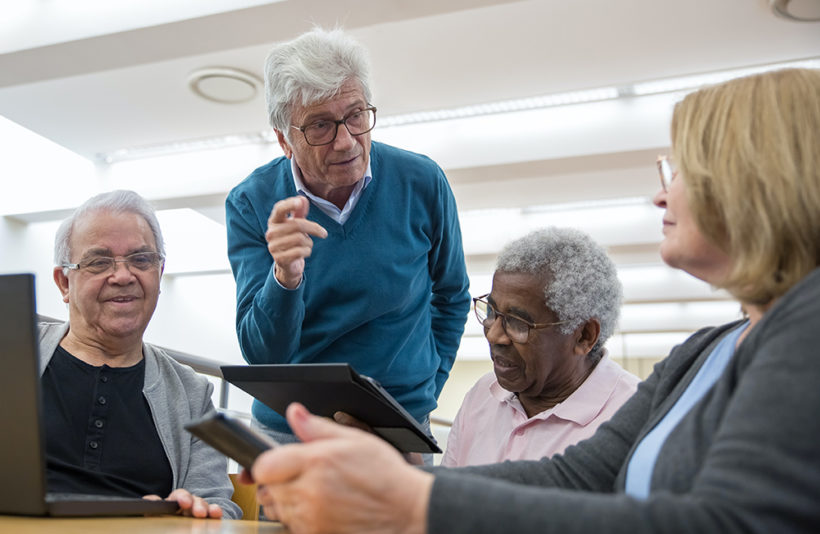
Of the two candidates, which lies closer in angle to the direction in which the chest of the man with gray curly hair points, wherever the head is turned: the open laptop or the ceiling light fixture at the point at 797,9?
the open laptop

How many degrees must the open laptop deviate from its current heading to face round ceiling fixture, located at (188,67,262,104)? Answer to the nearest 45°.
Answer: approximately 45° to its left

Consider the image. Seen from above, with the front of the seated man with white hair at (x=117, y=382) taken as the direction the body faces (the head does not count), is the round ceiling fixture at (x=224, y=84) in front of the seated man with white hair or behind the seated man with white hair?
behind

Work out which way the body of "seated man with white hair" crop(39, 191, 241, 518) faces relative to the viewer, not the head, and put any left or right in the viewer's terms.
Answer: facing the viewer

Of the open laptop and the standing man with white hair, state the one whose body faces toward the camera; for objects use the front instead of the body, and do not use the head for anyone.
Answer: the standing man with white hair

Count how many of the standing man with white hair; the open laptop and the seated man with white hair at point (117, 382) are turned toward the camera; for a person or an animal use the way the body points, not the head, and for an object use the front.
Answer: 2

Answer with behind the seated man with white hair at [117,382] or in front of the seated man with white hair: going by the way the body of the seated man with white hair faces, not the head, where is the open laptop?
in front

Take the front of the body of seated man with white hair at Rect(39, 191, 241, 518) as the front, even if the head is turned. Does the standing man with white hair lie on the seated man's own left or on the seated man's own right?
on the seated man's own left

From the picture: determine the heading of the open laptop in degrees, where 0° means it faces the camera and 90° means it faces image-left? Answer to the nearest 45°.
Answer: approximately 225°

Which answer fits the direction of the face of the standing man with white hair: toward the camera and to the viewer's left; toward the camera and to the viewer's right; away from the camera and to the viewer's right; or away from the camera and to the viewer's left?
toward the camera and to the viewer's right

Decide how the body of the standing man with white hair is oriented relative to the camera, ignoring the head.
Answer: toward the camera

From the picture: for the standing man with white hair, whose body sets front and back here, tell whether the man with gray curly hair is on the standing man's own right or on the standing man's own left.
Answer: on the standing man's own left

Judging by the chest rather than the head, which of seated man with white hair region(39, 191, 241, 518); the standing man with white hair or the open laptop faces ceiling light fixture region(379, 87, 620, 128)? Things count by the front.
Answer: the open laptop

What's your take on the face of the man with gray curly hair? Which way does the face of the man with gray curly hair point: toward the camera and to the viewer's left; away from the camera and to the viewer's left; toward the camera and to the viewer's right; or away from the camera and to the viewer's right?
toward the camera and to the viewer's left

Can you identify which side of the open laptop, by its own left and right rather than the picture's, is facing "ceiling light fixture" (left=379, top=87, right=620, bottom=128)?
front

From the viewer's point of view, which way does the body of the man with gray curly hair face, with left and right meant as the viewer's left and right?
facing the viewer and to the left of the viewer
